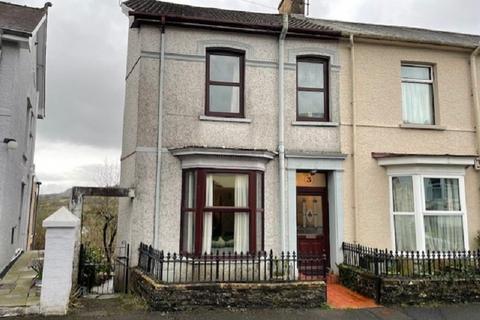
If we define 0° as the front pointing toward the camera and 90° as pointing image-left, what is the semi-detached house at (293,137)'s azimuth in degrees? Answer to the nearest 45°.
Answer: approximately 0°
